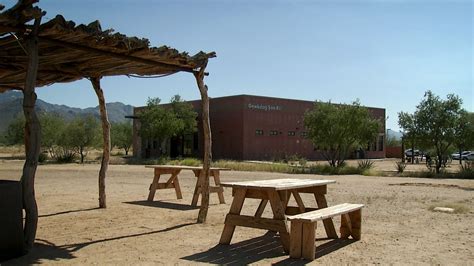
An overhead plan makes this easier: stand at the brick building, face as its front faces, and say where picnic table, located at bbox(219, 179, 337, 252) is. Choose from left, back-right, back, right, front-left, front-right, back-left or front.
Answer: front-right

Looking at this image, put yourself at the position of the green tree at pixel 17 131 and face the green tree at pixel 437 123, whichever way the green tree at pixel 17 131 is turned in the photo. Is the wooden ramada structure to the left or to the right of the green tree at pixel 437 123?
right

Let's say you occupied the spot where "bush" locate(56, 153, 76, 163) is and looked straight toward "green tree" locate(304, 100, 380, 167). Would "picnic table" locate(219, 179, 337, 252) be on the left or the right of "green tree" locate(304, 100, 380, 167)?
right

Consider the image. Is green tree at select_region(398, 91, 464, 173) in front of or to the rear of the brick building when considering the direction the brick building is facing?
in front

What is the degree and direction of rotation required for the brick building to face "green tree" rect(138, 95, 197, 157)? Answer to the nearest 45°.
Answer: approximately 90° to its right

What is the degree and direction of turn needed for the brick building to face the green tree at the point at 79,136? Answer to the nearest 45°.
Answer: approximately 90° to its right

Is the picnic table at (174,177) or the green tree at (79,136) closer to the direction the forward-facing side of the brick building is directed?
the picnic table

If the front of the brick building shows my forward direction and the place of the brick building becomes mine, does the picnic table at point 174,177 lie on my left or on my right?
on my right

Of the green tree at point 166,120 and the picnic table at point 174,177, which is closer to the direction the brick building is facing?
the picnic table

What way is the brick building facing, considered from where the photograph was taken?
facing the viewer and to the right of the viewer

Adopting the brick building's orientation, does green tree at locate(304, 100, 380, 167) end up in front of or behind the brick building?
in front

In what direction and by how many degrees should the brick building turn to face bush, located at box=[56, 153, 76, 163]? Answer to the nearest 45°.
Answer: approximately 90° to its right

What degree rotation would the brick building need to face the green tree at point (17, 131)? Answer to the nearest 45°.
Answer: approximately 135° to its right

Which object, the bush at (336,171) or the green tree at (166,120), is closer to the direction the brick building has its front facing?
the bush

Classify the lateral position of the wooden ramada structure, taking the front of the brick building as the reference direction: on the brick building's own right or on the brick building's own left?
on the brick building's own right
